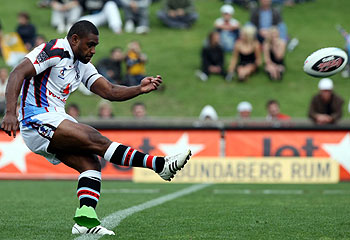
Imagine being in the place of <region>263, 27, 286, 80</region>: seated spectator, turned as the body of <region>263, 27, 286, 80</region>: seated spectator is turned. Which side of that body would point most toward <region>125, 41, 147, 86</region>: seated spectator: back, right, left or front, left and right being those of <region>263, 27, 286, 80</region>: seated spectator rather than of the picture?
right

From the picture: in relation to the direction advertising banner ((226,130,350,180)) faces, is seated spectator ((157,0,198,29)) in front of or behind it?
behind

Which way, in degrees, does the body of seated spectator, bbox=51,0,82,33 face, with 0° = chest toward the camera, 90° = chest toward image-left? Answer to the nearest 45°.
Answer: approximately 0°

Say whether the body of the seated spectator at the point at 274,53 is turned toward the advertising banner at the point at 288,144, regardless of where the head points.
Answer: yes
